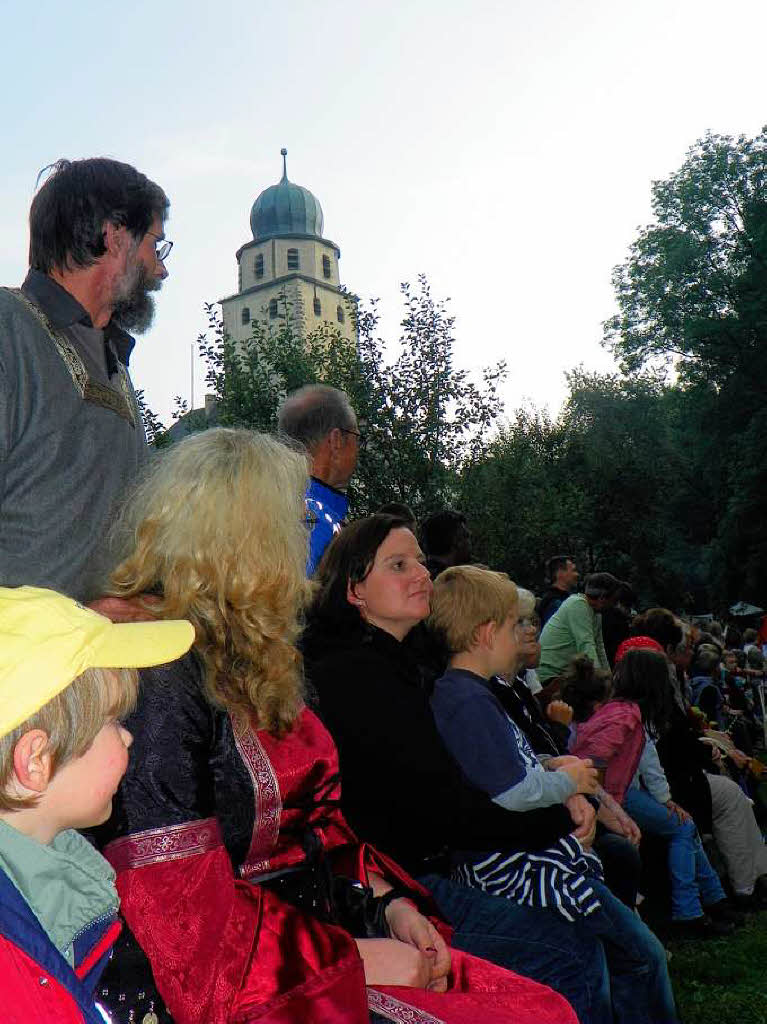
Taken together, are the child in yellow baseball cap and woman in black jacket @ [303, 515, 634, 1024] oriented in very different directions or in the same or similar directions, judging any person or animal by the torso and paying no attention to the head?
same or similar directions

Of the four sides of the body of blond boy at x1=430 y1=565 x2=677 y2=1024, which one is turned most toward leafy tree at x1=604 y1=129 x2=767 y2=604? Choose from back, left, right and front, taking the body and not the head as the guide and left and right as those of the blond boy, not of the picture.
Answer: left

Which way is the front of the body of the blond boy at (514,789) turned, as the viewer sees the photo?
to the viewer's right

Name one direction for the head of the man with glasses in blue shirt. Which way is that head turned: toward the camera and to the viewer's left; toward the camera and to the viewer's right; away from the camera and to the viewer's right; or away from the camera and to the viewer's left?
away from the camera and to the viewer's right

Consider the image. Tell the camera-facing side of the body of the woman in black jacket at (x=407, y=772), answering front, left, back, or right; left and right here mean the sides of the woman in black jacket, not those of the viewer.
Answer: right

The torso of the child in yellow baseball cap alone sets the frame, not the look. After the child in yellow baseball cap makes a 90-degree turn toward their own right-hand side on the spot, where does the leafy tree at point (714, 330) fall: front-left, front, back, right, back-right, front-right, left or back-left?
back-left

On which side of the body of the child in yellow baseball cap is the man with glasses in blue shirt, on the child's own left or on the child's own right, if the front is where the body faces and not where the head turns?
on the child's own left

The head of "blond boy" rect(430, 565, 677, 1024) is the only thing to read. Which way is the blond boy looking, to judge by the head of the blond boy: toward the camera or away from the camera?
away from the camera

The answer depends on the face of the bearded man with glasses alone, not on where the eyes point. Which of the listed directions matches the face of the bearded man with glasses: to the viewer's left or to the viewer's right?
to the viewer's right

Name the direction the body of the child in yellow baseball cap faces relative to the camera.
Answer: to the viewer's right
